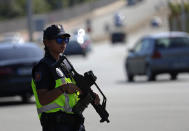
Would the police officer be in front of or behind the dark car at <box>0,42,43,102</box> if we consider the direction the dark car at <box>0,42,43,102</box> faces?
behind

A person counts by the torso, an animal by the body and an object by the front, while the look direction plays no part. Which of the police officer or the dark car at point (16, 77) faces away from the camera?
the dark car

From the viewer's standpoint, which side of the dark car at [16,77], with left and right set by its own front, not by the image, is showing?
back

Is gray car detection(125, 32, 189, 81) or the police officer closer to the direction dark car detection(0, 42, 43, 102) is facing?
the gray car

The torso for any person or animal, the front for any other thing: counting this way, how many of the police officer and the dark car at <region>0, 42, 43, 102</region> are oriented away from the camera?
1

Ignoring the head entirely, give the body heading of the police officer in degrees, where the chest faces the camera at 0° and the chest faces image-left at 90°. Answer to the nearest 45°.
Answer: approximately 315°
